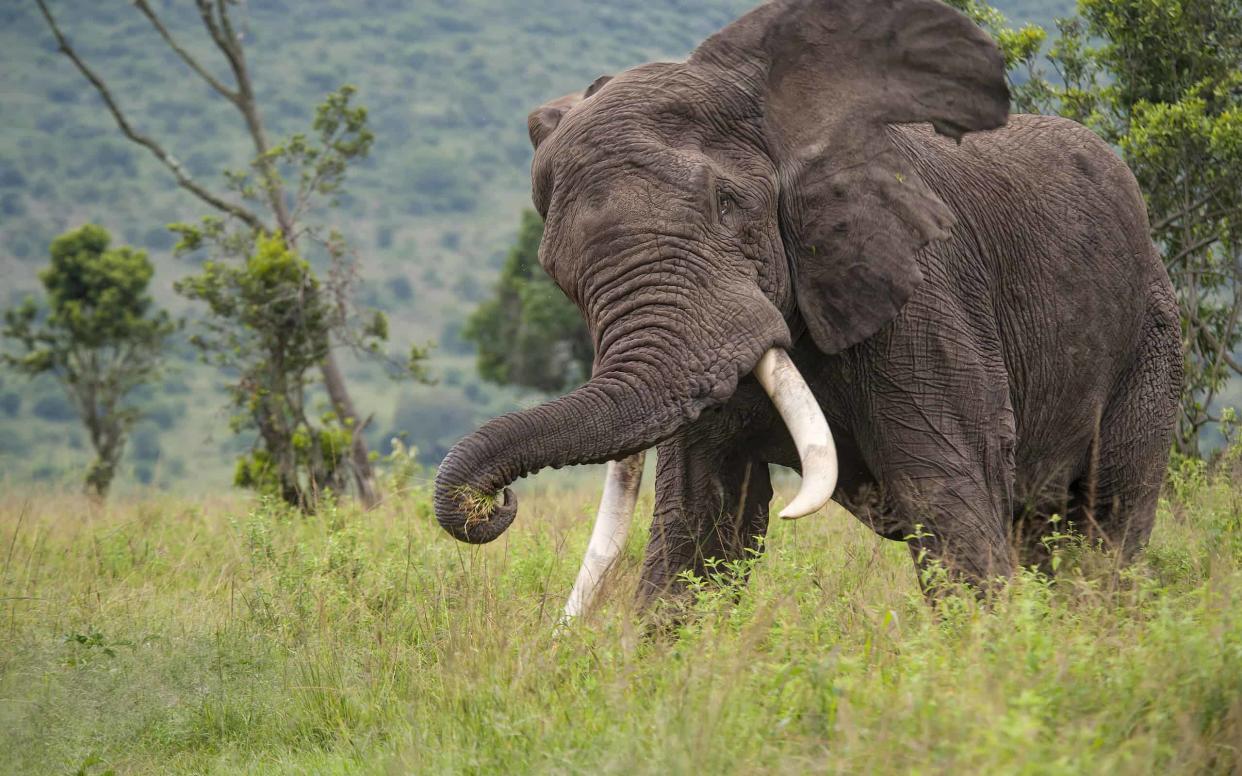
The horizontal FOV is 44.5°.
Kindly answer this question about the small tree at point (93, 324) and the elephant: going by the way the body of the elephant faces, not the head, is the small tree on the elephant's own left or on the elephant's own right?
on the elephant's own right

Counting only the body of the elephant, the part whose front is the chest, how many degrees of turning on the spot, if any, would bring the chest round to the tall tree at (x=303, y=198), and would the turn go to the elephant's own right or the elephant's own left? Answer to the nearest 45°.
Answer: approximately 90° to the elephant's own right

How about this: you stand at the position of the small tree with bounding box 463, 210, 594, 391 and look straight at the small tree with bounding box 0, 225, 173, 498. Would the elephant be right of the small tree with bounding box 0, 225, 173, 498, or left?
left

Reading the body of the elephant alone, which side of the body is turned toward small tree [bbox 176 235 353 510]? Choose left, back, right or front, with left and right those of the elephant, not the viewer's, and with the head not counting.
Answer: right

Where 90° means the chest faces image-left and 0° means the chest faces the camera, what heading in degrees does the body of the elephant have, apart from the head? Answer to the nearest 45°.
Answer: approximately 45°

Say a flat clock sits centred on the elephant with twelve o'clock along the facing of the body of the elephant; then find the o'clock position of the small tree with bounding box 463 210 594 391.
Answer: The small tree is roughly at 4 o'clock from the elephant.
